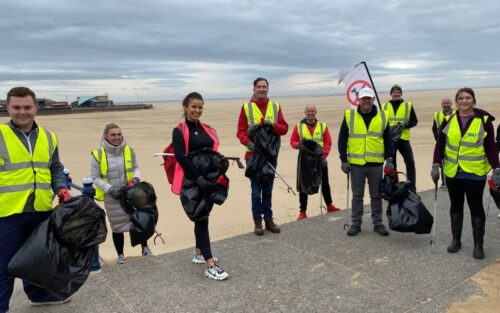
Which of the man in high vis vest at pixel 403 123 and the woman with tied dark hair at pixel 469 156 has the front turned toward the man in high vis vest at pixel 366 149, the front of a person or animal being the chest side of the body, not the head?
the man in high vis vest at pixel 403 123

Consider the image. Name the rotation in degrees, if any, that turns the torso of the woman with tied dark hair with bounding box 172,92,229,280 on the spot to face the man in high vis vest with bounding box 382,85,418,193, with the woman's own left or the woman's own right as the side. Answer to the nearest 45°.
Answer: approximately 90° to the woman's own left

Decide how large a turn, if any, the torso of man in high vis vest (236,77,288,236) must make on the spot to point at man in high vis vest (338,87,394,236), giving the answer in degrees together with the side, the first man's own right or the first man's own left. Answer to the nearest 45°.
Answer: approximately 90° to the first man's own left

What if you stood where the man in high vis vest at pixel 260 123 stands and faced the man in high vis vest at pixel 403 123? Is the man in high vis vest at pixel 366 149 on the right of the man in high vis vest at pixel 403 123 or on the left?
right

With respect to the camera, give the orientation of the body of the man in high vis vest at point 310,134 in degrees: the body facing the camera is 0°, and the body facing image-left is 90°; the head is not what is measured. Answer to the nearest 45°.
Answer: approximately 0°

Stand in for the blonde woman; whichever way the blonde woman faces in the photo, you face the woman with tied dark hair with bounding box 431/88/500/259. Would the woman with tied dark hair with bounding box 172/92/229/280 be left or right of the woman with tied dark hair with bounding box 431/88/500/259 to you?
right

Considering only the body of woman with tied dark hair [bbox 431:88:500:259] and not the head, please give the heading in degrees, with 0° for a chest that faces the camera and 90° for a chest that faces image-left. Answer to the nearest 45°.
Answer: approximately 0°
